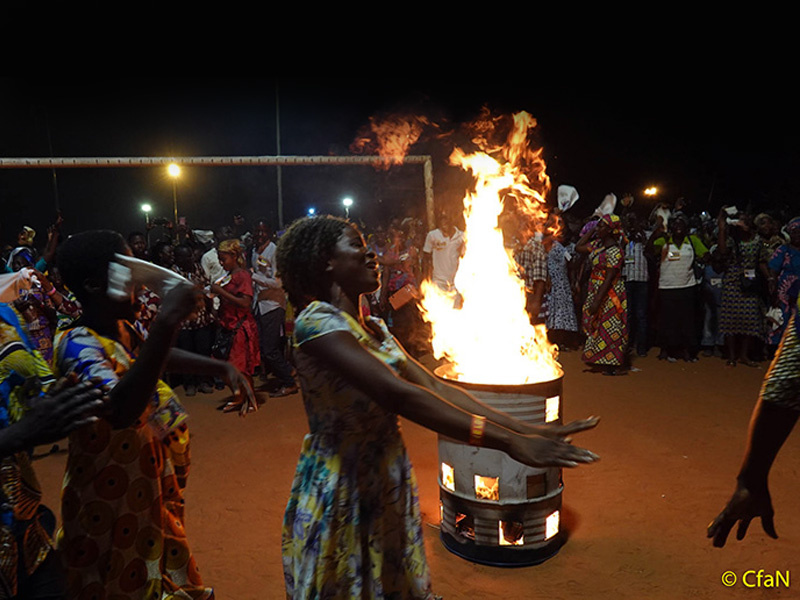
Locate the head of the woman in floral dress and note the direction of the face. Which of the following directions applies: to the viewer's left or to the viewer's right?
to the viewer's right

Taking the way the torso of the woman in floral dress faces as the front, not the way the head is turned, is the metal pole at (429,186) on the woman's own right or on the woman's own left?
on the woman's own left

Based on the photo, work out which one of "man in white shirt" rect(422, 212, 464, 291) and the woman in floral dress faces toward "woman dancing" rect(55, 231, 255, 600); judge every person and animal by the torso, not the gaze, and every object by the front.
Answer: the man in white shirt

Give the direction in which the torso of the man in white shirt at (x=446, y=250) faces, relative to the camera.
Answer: toward the camera

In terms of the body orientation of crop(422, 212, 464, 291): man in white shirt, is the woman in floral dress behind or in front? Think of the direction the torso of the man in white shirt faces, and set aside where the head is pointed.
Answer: in front

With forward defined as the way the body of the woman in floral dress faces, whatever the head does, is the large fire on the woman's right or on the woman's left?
on the woman's left

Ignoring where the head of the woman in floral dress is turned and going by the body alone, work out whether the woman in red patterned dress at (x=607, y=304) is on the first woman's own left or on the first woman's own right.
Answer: on the first woman's own left

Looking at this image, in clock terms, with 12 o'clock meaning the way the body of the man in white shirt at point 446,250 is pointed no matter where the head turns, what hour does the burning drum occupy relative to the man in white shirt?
The burning drum is roughly at 12 o'clock from the man in white shirt.

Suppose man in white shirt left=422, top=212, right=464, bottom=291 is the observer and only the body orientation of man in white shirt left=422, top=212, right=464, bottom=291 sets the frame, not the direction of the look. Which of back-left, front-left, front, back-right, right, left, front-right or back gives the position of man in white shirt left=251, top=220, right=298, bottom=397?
front-right

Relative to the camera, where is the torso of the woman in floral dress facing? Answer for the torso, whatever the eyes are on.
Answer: to the viewer's right
